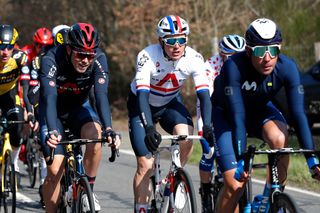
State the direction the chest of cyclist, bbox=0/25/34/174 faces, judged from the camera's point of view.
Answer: toward the camera

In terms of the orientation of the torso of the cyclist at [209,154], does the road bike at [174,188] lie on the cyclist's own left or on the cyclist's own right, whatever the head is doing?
on the cyclist's own right

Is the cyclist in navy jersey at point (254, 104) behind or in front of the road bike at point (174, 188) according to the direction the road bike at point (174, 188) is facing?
in front

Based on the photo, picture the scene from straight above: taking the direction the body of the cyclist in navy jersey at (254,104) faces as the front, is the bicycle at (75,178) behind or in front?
behind

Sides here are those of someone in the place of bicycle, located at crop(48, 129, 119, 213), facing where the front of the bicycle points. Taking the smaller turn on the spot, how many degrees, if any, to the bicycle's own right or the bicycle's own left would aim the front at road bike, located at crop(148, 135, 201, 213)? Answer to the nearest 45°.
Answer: approximately 45° to the bicycle's own left
